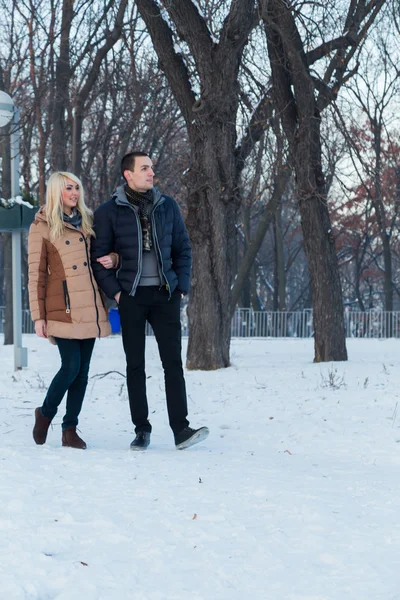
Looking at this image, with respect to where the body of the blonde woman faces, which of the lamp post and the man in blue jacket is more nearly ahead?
the man in blue jacket

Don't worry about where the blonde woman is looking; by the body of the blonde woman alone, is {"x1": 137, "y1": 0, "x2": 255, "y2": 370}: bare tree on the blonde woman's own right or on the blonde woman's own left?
on the blonde woman's own left

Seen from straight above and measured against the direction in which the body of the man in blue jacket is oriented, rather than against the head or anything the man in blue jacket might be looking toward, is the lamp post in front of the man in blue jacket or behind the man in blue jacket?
behind

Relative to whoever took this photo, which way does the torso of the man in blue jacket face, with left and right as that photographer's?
facing the viewer and to the right of the viewer

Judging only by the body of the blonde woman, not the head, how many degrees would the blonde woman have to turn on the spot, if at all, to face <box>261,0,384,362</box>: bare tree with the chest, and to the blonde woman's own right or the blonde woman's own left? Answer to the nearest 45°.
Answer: approximately 90° to the blonde woman's own left

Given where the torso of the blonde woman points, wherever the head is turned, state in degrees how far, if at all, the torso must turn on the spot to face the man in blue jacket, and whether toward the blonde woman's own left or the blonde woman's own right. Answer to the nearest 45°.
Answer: approximately 45° to the blonde woman's own left

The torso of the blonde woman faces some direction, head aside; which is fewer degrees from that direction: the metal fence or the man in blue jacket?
the man in blue jacket

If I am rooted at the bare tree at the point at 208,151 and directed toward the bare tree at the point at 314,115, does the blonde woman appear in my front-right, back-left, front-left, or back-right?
back-right

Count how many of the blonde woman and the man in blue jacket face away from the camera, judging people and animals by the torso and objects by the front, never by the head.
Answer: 0
